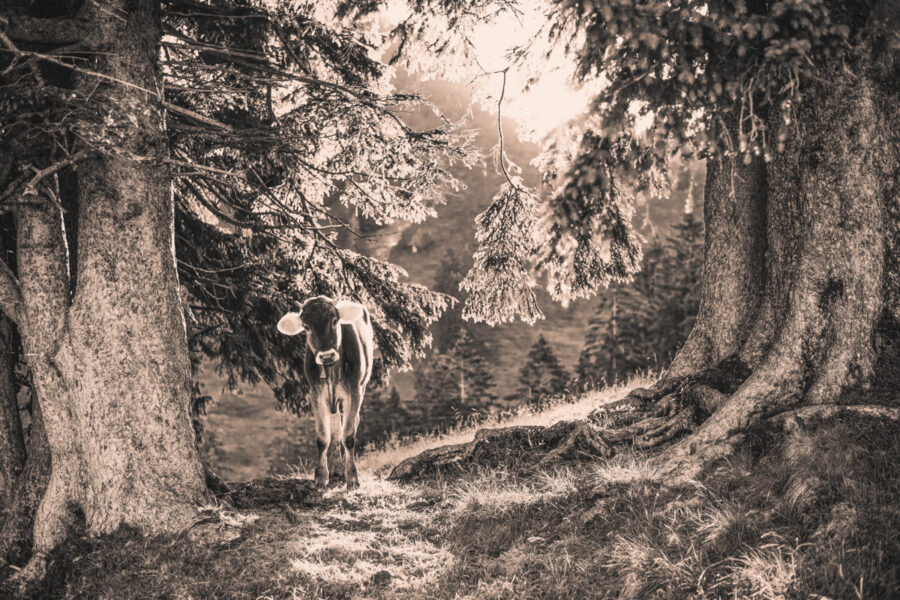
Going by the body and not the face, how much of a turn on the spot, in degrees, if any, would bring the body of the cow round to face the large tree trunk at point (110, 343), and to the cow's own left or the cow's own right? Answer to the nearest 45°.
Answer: approximately 45° to the cow's own right

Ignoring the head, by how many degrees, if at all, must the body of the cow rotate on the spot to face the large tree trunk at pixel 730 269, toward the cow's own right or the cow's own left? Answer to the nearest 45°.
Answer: approximately 90° to the cow's own left

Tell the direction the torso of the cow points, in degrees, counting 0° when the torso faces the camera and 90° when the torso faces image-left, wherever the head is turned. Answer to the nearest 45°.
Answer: approximately 0°

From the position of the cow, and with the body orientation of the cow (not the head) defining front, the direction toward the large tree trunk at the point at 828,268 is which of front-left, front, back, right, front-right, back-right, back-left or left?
front-left

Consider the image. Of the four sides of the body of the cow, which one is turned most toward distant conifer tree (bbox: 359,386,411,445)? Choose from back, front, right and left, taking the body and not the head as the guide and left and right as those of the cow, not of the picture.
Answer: back

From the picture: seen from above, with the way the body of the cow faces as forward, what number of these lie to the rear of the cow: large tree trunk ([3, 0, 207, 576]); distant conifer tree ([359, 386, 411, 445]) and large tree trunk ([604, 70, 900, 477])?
1

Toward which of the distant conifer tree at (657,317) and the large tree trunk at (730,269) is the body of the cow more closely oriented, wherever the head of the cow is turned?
the large tree trunk

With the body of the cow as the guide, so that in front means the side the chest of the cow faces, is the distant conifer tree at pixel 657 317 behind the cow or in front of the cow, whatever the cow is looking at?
behind
